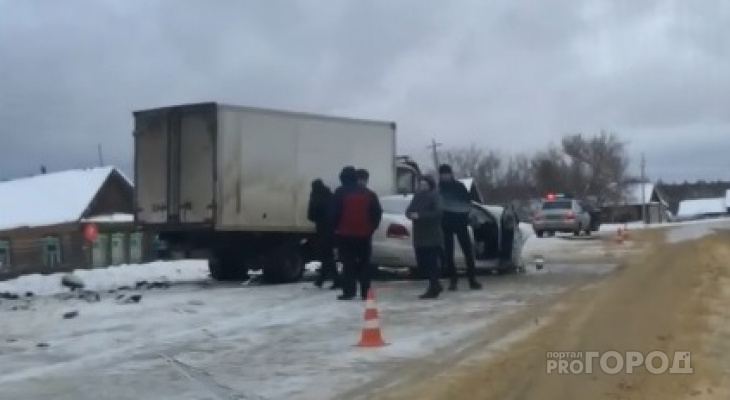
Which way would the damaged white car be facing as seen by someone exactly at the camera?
facing away from the viewer and to the right of the viewer

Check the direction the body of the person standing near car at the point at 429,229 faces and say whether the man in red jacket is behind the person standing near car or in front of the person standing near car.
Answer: in front

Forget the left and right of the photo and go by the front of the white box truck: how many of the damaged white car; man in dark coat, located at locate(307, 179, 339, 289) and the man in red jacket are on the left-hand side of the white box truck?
0

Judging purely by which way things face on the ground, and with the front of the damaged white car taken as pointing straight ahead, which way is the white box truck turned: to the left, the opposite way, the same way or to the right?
the same way

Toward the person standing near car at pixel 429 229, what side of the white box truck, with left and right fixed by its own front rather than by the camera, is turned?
right

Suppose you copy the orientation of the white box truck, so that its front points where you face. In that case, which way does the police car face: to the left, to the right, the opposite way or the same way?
the same way

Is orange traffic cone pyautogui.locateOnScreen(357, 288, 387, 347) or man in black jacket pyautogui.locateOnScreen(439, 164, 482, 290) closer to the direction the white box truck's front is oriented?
the man in black jacket

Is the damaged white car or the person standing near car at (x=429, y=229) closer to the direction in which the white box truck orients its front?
the damaged white car

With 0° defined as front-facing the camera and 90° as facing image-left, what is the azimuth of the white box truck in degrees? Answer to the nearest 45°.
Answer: approximately 225°

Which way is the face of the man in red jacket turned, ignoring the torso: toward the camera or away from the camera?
away from the camera

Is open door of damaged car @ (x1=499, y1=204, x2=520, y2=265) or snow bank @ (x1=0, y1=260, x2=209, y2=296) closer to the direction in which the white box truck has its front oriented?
the open door of damaged car

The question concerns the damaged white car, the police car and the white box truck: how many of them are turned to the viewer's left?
0

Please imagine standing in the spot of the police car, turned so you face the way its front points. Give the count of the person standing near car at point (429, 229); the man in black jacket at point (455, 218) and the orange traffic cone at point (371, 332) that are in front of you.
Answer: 0
